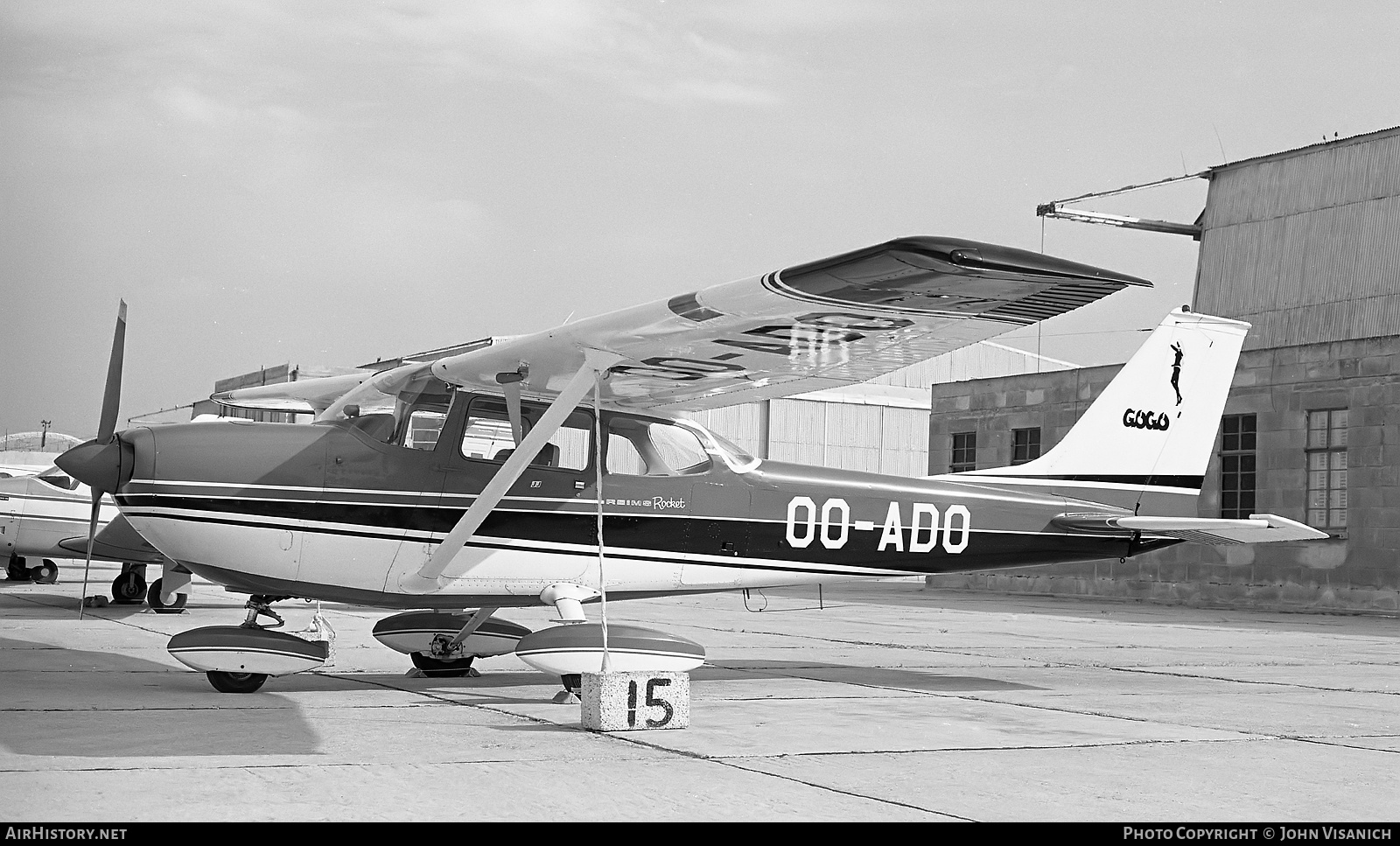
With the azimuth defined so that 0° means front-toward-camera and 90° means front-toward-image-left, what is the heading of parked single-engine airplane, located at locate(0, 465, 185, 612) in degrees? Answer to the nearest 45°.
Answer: approximately 90°

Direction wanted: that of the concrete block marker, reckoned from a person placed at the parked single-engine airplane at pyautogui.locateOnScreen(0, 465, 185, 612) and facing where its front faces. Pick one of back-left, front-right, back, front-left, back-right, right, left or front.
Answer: left

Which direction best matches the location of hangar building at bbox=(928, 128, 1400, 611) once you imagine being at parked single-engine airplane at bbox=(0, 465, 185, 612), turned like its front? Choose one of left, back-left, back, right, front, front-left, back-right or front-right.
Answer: back

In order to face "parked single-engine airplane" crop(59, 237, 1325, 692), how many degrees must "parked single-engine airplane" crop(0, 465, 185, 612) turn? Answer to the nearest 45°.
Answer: approximately 90° to its left

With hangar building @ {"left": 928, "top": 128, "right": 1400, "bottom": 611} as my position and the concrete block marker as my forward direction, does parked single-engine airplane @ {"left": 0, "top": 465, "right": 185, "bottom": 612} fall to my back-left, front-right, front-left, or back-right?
front-right
